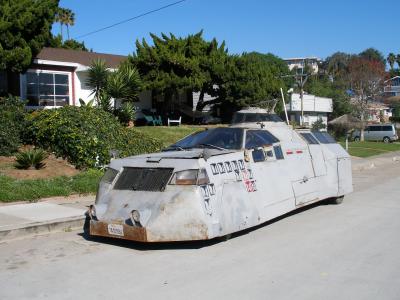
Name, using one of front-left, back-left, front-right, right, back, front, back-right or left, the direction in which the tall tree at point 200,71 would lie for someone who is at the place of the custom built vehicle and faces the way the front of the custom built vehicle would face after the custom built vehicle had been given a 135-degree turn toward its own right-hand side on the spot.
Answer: front

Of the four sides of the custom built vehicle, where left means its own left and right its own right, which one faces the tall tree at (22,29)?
right

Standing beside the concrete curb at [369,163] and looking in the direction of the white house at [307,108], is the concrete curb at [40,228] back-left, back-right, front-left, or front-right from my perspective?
back-left

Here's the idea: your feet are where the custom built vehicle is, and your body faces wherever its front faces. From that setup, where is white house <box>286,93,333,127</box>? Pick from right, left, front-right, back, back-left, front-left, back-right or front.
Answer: back-right

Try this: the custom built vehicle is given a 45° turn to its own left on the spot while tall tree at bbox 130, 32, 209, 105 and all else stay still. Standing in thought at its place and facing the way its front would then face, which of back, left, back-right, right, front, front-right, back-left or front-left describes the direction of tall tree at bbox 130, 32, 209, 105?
back

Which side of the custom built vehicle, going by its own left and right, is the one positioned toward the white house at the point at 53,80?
right

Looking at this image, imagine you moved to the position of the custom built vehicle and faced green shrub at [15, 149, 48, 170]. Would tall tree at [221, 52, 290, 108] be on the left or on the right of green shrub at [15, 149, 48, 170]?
right

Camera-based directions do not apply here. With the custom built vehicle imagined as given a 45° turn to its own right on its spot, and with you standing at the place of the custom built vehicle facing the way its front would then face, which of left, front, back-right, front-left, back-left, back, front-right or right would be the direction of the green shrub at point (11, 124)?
front-right

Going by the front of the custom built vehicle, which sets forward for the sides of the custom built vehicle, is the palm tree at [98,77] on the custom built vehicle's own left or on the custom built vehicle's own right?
on the custom built vehicle's own right

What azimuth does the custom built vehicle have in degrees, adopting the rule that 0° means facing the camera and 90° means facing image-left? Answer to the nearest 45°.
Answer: approximately 45°

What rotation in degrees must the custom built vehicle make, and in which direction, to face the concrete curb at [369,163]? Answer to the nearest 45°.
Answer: approximately 180°
